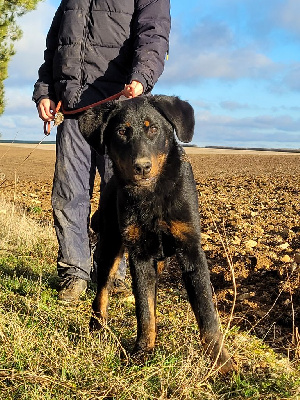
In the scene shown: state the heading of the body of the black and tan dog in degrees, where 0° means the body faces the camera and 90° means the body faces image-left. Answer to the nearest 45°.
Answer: approximately 0°

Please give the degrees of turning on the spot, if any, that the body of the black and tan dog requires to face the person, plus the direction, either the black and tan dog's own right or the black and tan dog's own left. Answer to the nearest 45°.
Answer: approximately 135° to the black and tan dog's own right
